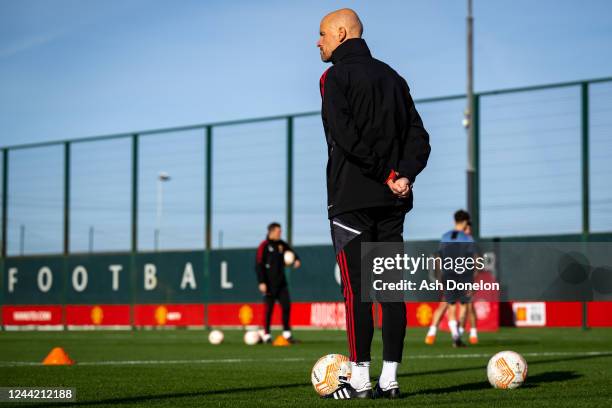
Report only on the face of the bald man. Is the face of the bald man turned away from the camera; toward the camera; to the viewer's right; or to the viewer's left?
to the viewer's left

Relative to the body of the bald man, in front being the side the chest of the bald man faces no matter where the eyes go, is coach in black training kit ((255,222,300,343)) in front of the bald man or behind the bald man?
in front

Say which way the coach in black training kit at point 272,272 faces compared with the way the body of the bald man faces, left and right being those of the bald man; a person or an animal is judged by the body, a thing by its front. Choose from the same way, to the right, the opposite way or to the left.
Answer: the opposite way

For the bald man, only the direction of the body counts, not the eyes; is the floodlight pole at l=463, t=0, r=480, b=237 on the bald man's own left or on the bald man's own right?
on the bald man's own right

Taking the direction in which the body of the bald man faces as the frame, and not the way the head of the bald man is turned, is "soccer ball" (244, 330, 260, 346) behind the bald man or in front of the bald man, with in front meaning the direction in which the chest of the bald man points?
in front

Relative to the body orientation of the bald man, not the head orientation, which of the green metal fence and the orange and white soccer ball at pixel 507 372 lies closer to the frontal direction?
the green metal fence

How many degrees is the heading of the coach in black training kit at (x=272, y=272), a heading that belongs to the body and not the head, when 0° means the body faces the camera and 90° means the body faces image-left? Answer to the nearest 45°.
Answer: approximately 315°

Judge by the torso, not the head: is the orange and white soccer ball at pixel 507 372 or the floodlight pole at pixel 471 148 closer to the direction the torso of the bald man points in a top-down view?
the floodlight pole

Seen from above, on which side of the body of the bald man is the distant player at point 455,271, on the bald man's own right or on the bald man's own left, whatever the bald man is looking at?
on the bald man's own right

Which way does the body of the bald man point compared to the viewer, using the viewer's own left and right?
facing away from the viewer and to the left of the viewer

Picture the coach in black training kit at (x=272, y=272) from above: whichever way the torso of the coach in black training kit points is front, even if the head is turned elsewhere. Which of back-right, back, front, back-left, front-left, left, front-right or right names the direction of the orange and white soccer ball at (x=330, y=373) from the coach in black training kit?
front-right

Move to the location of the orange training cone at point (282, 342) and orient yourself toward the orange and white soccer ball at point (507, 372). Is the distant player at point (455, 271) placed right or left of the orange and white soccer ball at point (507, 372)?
left
